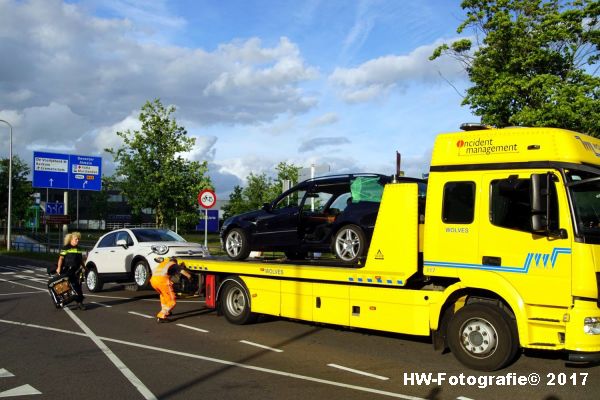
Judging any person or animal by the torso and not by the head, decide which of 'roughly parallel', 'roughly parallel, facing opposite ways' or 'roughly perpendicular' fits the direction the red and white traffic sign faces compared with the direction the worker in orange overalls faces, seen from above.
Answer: roughly perpendicular

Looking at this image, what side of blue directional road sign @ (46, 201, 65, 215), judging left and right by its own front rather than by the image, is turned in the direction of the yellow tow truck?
front

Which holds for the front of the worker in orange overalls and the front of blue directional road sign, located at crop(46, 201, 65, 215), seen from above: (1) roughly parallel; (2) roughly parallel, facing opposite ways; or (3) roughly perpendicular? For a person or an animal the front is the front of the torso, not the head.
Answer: roughly perpendicular

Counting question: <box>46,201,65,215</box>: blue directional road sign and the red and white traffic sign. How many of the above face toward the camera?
2

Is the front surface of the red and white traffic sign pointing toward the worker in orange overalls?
yes

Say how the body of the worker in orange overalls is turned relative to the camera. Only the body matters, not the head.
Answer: to the viewer's right
